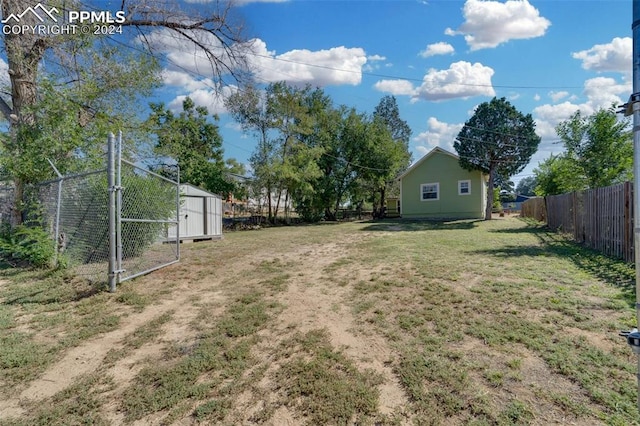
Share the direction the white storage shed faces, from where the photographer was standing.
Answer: facing the viewer and to the right of the viewer

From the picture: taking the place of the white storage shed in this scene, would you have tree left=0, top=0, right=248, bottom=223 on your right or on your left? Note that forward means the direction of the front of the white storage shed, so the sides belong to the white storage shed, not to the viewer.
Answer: on your right

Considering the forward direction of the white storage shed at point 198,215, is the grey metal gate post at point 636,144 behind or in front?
in front

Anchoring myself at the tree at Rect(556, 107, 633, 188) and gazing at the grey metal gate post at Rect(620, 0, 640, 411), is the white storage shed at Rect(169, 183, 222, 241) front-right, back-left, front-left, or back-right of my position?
front-right

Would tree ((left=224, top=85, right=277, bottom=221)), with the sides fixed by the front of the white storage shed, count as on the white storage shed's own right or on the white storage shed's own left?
on the white storage shed's own left

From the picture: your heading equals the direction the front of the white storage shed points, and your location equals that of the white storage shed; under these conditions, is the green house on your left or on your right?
on your left

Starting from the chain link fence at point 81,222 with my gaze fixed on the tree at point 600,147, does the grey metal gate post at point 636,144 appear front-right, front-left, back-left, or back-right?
front-right

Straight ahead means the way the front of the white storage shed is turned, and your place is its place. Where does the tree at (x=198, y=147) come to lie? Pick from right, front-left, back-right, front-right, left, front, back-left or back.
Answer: back-left
